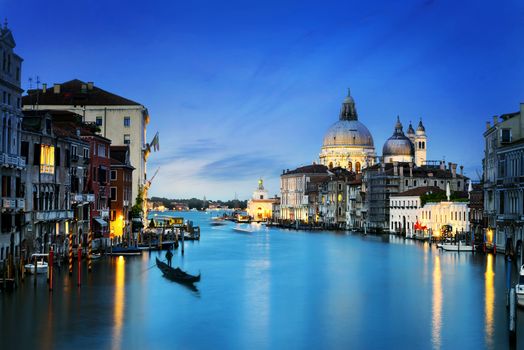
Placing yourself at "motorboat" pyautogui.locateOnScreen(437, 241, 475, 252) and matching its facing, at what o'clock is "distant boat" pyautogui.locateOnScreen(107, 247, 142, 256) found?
The distant boat is roughly at 11 o'clock from the motorboat.

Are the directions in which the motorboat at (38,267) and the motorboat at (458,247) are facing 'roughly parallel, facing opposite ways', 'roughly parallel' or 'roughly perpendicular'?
roughly perpendicular

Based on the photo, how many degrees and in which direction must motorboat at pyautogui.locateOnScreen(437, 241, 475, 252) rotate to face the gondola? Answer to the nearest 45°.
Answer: approximately 45° to its left

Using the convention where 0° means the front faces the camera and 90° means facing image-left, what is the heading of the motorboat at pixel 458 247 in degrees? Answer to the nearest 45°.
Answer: approximately 90°
